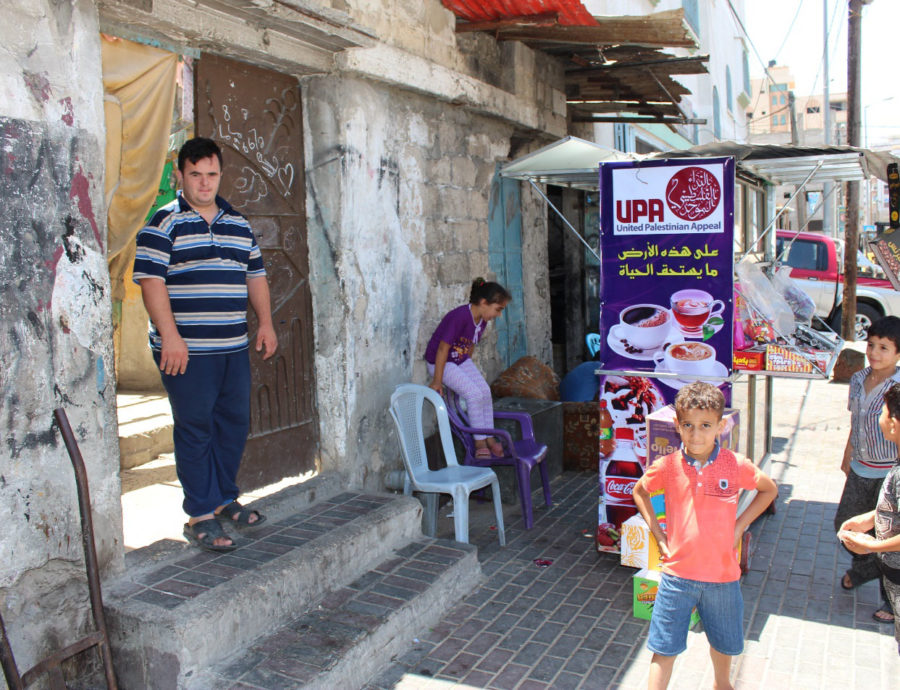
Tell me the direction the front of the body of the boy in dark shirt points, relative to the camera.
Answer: to the viewer's left

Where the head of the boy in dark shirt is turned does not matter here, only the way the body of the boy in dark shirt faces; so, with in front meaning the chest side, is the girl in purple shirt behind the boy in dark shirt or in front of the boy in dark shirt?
in front

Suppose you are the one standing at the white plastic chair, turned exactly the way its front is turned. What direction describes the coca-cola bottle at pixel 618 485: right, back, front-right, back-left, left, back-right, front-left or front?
front-left

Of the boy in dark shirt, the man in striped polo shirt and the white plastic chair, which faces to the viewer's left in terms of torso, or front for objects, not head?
the boy in dark shirt

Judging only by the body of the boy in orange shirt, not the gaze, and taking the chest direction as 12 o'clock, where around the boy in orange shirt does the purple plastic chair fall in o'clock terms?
The purple plastic chair is roughly at 5 o'clock from the boy in orange shirt.

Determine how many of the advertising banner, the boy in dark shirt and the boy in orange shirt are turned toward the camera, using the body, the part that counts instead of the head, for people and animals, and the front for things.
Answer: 2

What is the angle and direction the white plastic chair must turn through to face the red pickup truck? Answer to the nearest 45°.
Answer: approximately 90° to its left

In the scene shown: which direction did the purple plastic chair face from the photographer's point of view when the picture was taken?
facing the viewer and to the right of the viewer

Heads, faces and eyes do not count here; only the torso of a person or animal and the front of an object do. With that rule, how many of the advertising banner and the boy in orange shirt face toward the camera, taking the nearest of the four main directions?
2

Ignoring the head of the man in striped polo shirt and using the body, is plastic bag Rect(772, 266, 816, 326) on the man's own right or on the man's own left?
on the man's own left

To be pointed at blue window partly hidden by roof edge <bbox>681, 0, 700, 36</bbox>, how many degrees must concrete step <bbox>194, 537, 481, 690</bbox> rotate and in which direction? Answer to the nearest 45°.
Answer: approximately 90° to its left
